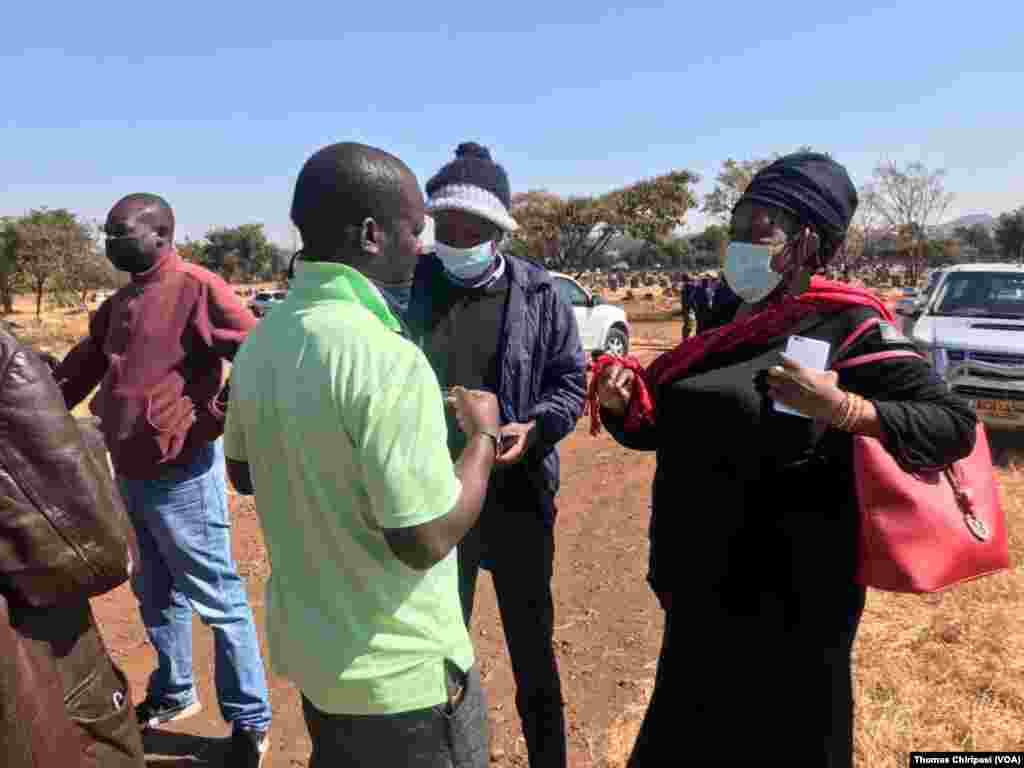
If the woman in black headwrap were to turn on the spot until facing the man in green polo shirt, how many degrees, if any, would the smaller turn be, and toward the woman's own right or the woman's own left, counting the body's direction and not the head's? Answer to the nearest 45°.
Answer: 0° — they already face them

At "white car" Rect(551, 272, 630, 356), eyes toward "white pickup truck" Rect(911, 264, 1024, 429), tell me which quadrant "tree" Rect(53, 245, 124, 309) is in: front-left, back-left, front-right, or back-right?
back-right

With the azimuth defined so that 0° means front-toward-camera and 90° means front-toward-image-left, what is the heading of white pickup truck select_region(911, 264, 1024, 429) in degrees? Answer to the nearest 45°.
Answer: approximately 0°

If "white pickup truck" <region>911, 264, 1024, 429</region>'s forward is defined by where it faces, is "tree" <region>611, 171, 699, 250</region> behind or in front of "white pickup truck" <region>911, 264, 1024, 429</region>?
behind

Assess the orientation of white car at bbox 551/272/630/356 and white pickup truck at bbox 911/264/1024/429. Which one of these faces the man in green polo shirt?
the white pickup truck

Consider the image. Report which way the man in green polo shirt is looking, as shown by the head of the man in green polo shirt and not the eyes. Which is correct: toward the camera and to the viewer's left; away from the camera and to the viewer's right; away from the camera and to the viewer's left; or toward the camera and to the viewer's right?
away from the camera and to the viewer's right

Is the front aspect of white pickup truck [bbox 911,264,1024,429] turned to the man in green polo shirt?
yes

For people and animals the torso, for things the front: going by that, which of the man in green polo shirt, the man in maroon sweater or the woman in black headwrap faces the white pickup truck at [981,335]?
the man in green polo shirt

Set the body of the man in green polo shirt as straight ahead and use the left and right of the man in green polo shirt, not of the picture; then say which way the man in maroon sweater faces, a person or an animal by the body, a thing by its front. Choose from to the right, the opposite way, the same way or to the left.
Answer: the opposite way

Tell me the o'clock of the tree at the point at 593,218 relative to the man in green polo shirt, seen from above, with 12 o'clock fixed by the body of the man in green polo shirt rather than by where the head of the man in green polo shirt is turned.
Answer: The tree is roughly at 11 o'clock from the man in green polo shirt.

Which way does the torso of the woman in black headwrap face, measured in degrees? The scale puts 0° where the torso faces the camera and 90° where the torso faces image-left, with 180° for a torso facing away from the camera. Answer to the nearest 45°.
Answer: approximately 45°
